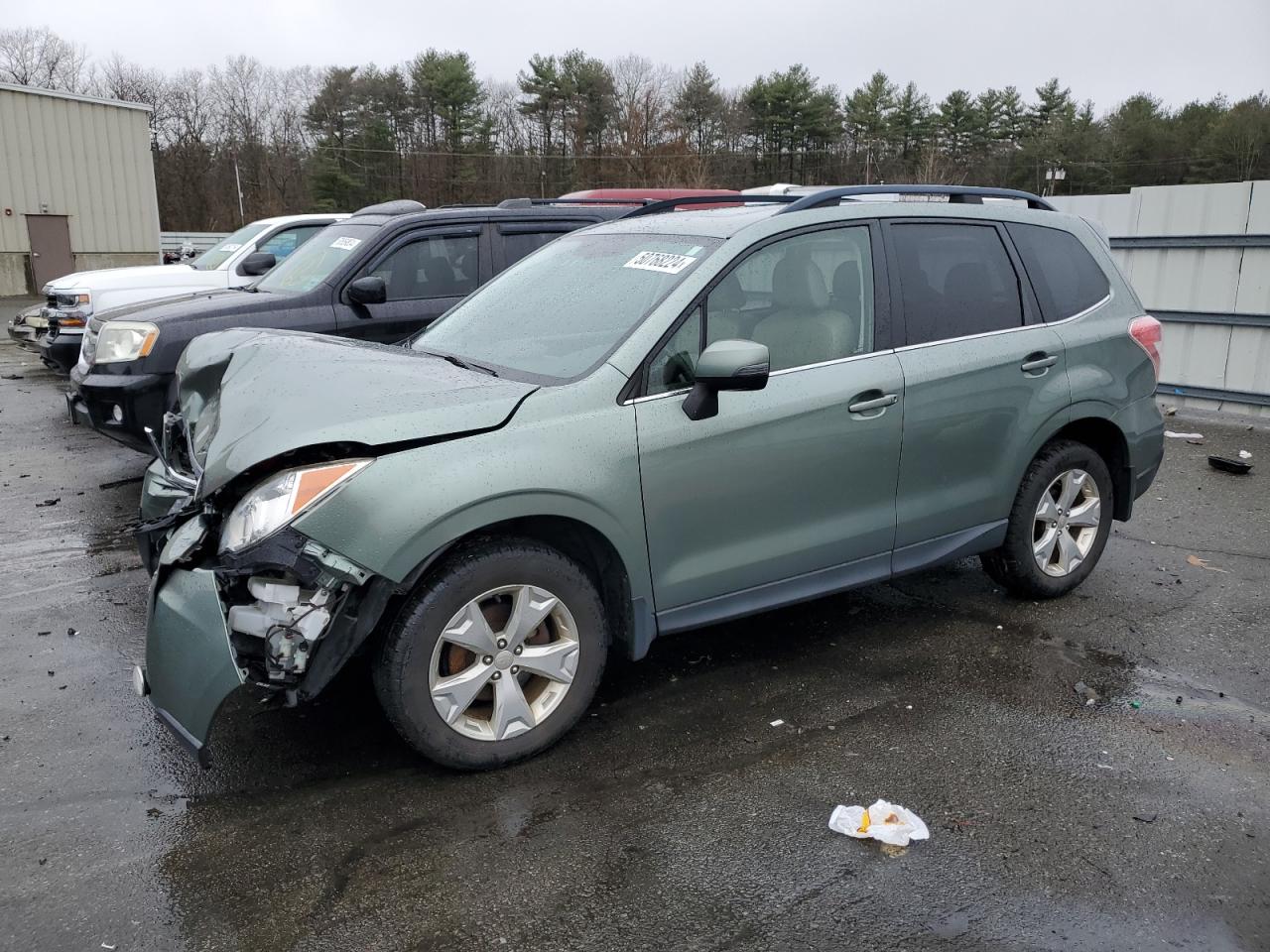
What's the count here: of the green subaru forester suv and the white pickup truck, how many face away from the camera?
0

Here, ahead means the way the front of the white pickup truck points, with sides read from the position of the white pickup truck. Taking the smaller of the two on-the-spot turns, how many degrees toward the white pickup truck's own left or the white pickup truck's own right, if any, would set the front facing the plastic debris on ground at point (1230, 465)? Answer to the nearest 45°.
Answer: approximately 90° to the white pickup truck's own left

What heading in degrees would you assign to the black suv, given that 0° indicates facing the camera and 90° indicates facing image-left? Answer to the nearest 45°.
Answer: approximately 45°

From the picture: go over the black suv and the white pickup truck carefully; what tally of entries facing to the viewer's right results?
0

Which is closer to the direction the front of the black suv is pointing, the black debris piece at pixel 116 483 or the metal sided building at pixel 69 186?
the black debris piece

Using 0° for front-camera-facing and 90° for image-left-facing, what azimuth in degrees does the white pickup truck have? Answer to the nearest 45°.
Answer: approximately 45°

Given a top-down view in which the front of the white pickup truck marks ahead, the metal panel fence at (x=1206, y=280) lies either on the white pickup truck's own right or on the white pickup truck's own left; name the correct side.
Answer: on the white pickup truck's own left

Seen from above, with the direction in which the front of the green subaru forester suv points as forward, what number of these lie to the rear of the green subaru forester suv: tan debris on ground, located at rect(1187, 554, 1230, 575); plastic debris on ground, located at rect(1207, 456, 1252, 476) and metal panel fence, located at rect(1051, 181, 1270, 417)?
3

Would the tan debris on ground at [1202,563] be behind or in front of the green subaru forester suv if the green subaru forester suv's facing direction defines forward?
behind
